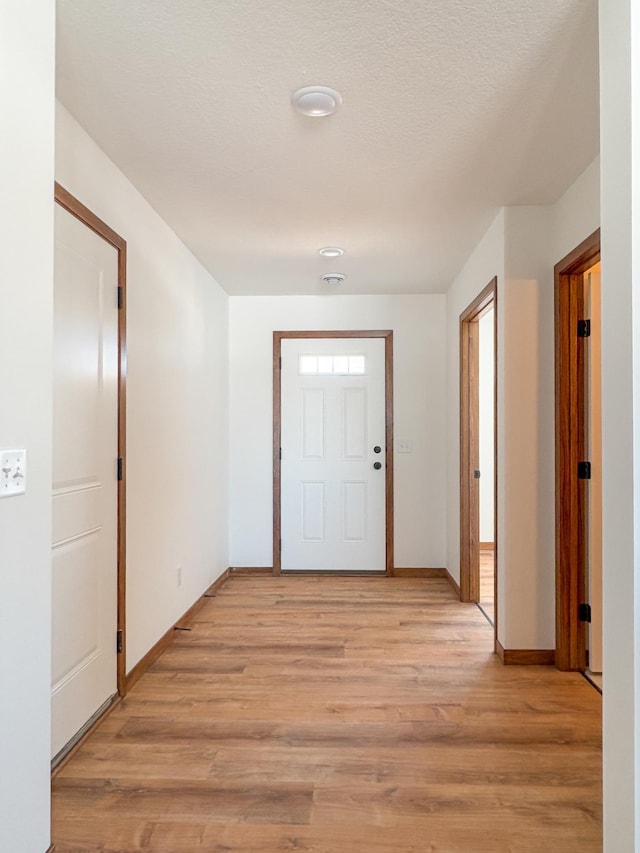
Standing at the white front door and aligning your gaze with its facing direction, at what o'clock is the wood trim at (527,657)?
The wood trim is roughly at 11 o'clock from the white front door.

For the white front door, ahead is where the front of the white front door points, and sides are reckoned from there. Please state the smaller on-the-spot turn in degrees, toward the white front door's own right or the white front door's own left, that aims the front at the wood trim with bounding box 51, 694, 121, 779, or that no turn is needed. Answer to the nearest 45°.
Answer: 0° — it already faces it

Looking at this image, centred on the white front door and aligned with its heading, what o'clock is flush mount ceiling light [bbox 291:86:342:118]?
The flush mount ceiling light is roughly at 12 o'clock from the white front door.

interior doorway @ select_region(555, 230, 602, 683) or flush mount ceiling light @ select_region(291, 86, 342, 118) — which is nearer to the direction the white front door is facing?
the flush mount ceiling light

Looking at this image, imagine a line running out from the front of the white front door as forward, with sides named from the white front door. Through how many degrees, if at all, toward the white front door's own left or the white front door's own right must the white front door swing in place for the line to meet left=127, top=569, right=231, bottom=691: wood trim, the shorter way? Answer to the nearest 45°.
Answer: approximately 45° to the white front door's own right

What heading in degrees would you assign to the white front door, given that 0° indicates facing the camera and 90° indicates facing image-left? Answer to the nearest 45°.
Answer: approximately 0°

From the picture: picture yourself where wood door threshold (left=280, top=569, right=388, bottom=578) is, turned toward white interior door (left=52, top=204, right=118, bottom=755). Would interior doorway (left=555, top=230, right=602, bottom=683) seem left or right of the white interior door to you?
left

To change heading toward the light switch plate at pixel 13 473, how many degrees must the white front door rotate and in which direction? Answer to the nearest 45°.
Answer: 0° — it already faces it
